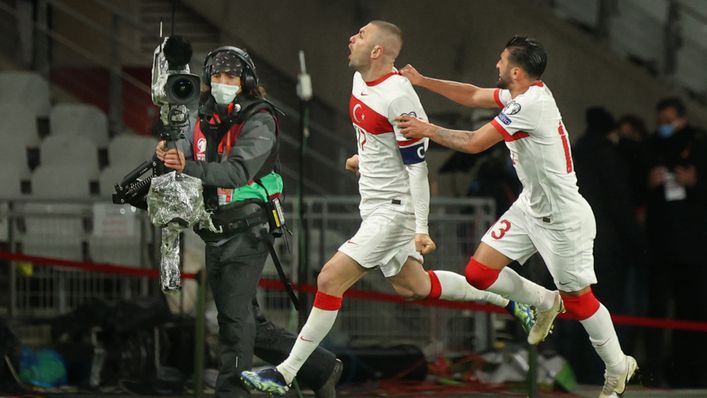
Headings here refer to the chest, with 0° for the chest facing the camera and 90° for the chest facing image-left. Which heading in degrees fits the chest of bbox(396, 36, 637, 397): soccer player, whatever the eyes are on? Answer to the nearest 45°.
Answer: approximately 90°

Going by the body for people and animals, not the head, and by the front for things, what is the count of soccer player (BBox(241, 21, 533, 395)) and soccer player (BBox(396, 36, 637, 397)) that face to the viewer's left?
2

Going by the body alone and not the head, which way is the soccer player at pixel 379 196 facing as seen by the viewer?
to the viewer's left

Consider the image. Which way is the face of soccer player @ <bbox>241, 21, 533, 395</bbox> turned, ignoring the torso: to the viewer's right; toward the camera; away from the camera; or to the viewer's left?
to the viewer's left
